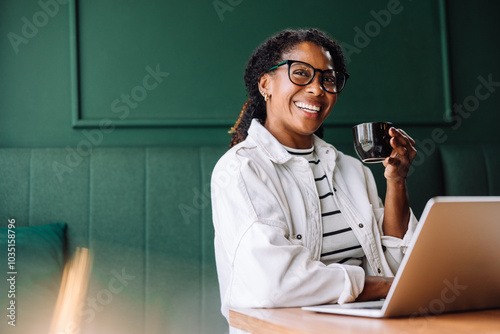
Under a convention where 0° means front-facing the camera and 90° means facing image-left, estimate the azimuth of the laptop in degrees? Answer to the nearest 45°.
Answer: approximately 135°

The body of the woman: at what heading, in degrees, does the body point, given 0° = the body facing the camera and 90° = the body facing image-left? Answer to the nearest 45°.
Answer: approximately 315°

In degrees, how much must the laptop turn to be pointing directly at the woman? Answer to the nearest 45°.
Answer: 0° — it already faces them

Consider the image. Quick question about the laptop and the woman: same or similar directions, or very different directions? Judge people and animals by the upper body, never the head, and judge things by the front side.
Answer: very different directions

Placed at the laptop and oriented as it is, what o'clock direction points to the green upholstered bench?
The green upholstered bench is roughly at 12 o'clock from the laptop.
